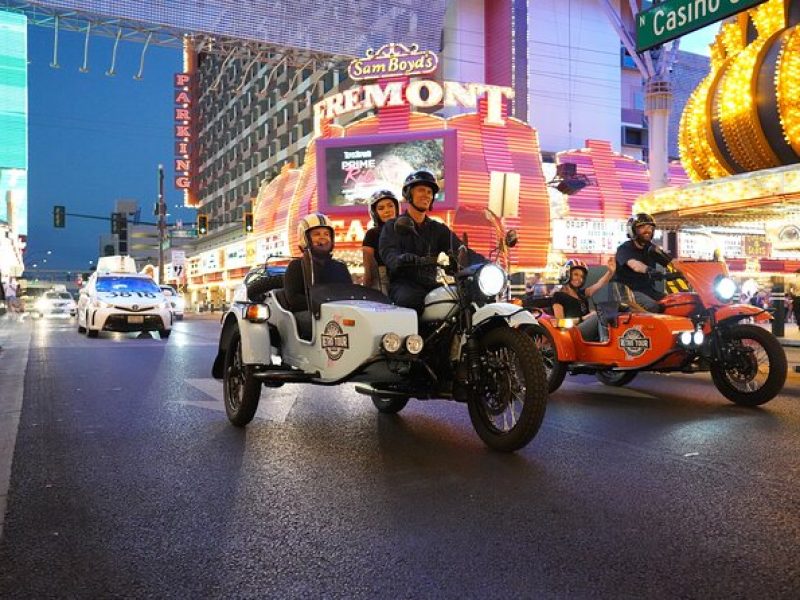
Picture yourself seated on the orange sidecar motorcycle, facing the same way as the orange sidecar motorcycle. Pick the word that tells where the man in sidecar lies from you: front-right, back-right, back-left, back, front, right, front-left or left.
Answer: right

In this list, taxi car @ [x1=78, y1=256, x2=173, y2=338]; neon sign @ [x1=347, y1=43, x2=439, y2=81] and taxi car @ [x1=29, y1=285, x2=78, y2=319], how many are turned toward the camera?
3

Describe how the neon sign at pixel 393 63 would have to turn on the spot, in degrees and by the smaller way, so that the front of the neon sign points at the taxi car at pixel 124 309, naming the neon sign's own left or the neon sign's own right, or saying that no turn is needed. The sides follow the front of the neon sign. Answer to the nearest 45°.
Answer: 0° — it already faces it

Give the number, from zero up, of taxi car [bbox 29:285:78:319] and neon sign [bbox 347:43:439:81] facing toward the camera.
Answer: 2

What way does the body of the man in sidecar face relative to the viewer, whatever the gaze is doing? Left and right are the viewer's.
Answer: facing the viewer and to the right of the viewer

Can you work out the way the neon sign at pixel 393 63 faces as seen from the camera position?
facing the viewer

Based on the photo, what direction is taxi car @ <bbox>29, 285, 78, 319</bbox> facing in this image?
toward the camera

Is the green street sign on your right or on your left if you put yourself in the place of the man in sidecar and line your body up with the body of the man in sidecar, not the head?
on your left

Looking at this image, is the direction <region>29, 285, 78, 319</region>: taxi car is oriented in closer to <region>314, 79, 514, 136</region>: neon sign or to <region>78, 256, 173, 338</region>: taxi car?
the taxi car

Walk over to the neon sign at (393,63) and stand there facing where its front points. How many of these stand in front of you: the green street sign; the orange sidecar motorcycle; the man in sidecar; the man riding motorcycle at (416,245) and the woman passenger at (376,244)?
5

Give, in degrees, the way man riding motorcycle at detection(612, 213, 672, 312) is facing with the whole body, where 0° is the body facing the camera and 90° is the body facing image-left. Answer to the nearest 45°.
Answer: approximately 315°
